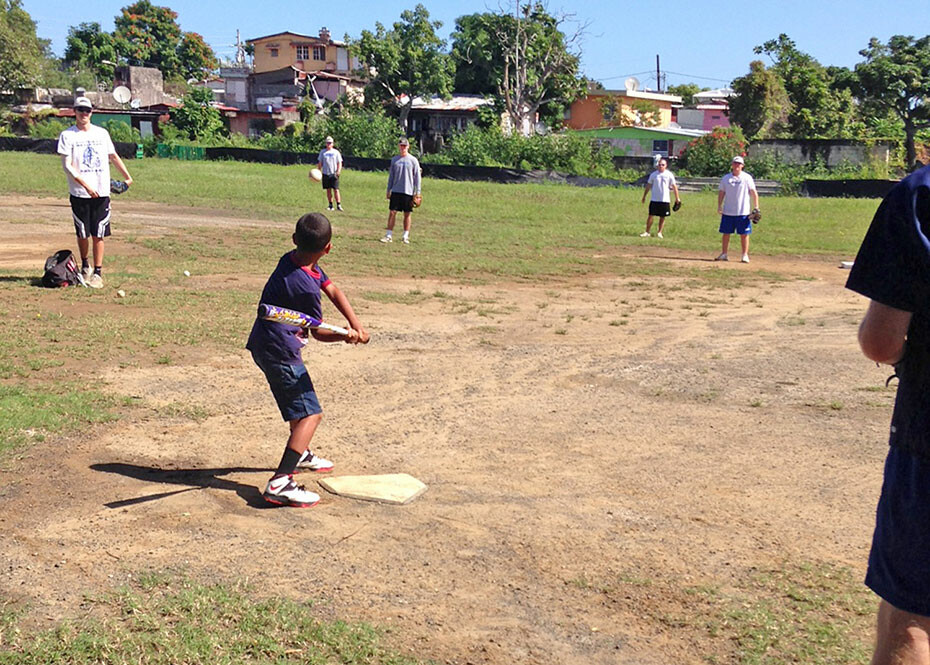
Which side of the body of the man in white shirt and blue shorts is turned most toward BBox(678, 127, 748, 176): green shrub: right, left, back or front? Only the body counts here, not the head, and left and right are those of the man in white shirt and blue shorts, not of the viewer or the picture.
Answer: back

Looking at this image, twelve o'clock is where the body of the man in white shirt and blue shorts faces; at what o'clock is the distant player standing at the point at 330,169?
The distant player standing is roughly at 4 o'clock from the man in white shirt and blue shorts.

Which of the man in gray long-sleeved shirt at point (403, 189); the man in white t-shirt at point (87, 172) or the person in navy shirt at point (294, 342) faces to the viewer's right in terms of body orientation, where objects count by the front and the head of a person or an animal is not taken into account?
the person in navy shirt

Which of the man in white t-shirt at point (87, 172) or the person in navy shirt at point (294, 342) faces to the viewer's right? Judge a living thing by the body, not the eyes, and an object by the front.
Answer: the person in navy shirt

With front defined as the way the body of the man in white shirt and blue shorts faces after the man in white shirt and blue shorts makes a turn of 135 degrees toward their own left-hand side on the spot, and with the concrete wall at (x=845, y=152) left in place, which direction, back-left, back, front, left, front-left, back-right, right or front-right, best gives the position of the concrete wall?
front-left

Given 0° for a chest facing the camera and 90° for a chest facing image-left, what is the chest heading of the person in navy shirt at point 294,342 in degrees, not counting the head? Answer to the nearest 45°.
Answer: approximately 270°

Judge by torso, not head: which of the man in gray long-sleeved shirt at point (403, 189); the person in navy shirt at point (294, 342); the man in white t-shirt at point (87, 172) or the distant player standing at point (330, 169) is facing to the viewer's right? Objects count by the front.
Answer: the person in navy shirt

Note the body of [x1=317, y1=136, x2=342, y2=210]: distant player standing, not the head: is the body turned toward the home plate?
yes

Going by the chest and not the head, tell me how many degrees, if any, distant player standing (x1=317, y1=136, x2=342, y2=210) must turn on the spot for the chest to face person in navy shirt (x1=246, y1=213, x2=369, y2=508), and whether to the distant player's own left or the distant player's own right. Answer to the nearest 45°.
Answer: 0° — they already face them
